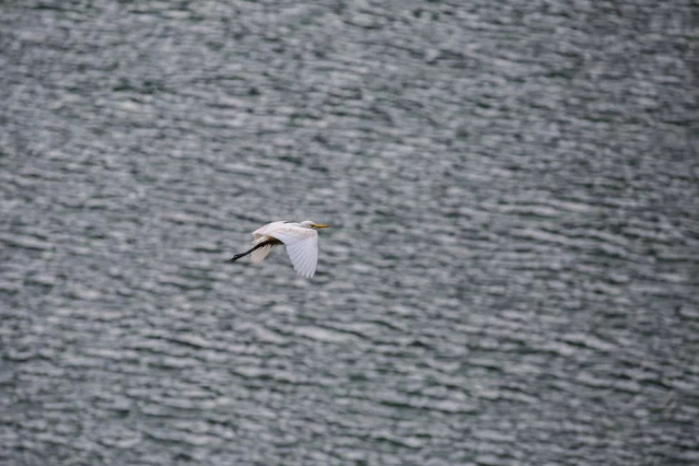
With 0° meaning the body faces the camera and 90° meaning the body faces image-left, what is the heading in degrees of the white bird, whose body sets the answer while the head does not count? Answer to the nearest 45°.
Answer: approximately 270°
